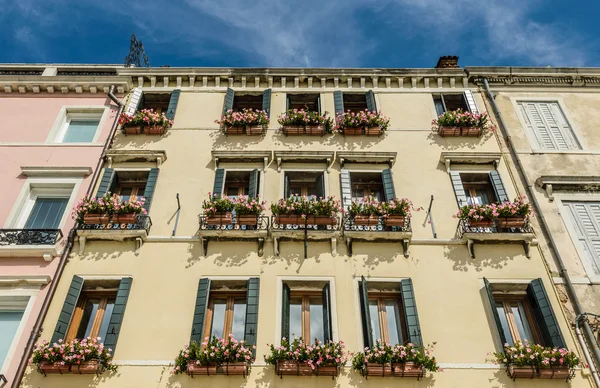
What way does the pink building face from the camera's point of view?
toward the camera

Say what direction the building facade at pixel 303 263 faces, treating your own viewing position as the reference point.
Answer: facing the viewer
